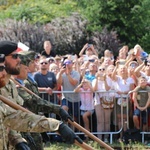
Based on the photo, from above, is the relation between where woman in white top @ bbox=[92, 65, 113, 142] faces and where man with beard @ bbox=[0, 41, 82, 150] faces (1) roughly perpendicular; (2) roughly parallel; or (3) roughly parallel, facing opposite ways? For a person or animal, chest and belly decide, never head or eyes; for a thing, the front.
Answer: roughly perpendicular

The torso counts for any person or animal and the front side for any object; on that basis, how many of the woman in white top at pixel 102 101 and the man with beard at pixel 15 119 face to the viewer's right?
1

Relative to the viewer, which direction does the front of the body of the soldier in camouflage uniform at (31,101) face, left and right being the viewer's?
facing to the right of the viewer

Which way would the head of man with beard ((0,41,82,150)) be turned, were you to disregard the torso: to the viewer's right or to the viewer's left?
to the viewer's right

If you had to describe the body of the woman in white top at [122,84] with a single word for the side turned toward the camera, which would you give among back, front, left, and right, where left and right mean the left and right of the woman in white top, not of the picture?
front

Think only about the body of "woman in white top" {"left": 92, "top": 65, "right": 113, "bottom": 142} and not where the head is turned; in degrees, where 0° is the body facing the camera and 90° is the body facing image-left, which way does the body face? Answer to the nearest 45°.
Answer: approximately 0°

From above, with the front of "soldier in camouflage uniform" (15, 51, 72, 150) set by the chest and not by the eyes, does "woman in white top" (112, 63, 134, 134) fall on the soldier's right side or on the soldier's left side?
on the soldier's left side

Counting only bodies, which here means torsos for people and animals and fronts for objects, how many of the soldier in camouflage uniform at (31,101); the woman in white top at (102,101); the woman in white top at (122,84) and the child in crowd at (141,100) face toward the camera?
3

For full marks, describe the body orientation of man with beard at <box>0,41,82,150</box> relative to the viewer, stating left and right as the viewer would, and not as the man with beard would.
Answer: facing to the right of the viewer

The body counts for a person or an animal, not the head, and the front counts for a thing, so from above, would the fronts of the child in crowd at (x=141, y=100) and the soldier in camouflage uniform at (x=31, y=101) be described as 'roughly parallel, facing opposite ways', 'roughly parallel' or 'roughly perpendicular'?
roughly perpendicular

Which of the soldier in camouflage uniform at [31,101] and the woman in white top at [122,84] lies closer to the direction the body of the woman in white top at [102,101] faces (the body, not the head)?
the soldier in camouflage uniform

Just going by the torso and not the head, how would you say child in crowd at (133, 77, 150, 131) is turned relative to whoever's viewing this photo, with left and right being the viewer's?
facing the viewer

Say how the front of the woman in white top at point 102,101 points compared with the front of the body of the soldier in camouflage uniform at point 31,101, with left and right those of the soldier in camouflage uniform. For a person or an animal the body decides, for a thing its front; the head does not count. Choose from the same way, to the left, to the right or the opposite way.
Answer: to the right

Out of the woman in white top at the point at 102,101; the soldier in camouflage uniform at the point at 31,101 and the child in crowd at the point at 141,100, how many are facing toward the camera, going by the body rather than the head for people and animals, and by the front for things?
2
